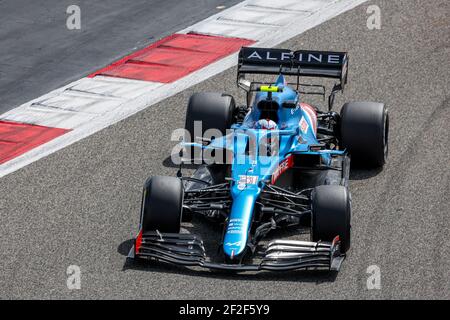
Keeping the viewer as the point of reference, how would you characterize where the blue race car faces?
facing the viewer
